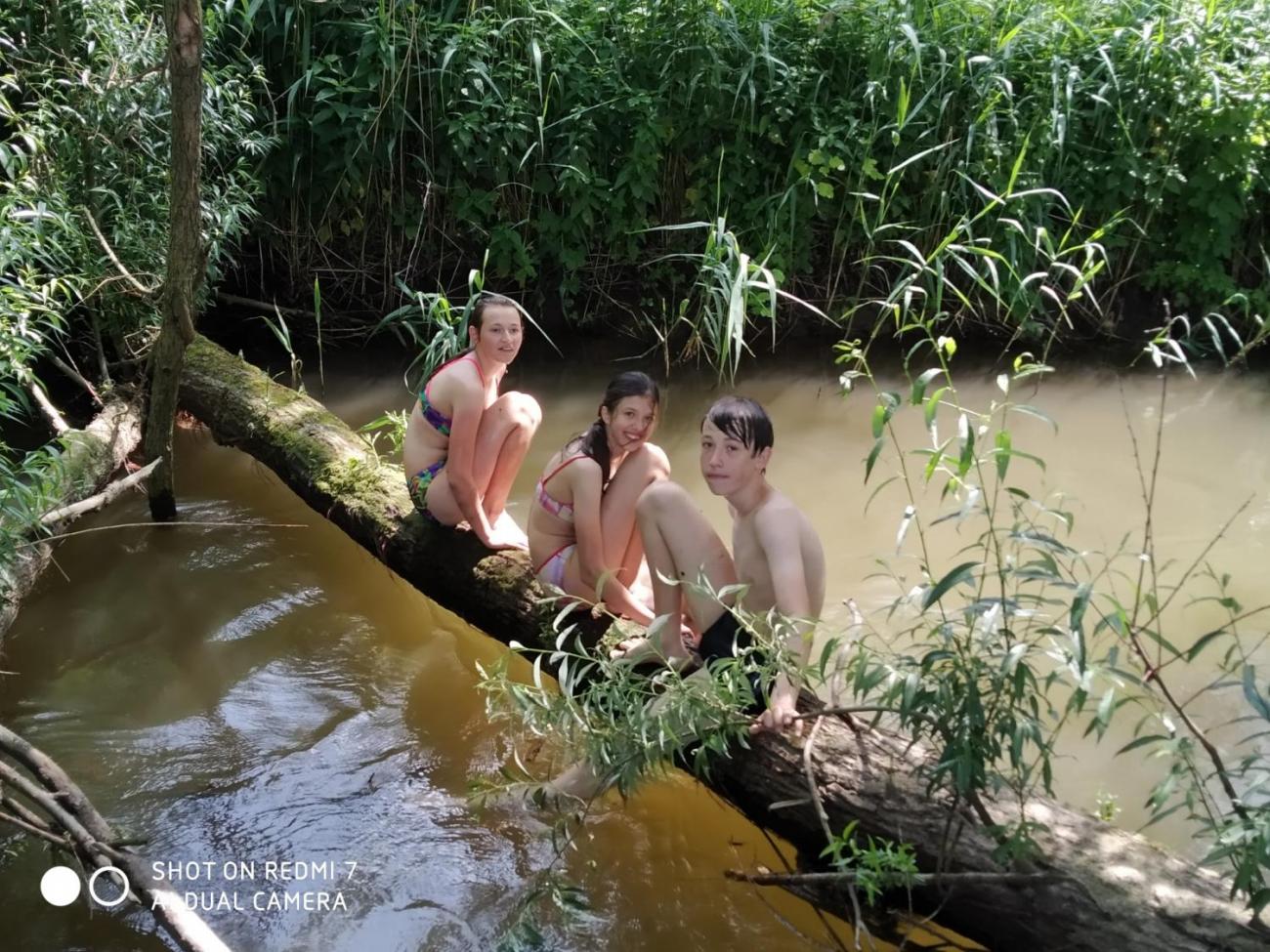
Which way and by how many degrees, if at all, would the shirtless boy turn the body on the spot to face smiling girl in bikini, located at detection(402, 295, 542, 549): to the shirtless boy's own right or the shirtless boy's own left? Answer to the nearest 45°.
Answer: approximately 90° to the shirtless boy's own right

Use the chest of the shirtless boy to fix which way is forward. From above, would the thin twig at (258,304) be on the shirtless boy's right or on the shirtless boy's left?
on the shirtless boy's right

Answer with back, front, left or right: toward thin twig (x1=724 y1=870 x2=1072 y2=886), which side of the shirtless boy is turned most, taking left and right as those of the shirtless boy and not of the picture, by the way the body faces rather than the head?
left

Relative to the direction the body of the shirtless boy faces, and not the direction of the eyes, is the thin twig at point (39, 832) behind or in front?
in front

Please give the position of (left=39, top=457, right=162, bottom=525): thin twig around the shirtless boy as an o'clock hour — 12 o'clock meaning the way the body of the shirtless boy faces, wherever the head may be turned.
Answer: The thin twig is roughly at 2 o'clock from the shirtless boy.

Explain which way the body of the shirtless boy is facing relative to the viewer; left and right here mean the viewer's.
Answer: facing the viewer and to the left of the viewer
